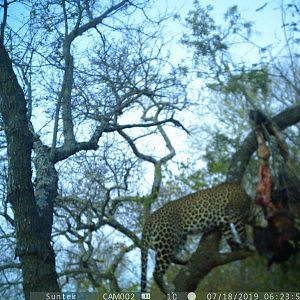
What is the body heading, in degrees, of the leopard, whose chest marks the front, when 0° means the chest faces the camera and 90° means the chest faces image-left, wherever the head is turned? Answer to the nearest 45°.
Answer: approximately 270°

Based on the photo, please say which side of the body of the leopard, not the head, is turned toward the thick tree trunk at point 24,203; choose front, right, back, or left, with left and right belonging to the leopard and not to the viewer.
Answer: back
